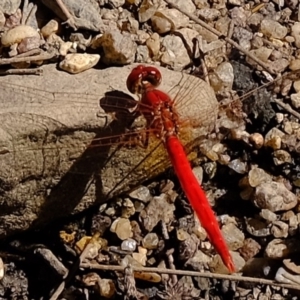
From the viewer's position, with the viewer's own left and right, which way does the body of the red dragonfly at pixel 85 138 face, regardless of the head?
facing away from the viewer and to the left of the viewer

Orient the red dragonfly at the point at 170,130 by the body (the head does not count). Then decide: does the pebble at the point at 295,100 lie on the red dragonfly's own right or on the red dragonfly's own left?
on the red dragonfly's own right

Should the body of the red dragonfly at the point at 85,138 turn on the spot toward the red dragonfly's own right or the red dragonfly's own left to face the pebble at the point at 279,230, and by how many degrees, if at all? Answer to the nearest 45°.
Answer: approximately 135° to the red dragonfly's own right

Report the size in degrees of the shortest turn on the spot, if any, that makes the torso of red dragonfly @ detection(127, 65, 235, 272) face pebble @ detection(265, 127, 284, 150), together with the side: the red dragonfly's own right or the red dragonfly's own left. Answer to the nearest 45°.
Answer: approximately 135° to the red dragonfly's own right
